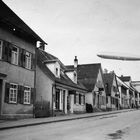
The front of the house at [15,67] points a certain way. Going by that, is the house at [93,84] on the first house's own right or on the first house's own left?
on the first house's own left

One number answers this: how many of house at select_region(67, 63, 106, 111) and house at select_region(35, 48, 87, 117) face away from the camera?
0

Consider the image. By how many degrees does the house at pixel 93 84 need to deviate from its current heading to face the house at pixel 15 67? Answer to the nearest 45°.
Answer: approximately 45° to its right

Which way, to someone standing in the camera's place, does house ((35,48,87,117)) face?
facing the viewer and to the right of the viewer

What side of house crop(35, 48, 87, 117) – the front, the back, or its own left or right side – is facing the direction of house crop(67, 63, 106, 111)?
left

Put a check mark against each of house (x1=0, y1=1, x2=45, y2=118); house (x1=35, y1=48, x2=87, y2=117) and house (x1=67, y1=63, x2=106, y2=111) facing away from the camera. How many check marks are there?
0

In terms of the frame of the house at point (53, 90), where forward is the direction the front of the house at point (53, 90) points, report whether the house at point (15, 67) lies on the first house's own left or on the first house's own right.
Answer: on the first house's own right

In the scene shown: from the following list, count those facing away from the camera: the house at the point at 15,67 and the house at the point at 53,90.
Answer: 0

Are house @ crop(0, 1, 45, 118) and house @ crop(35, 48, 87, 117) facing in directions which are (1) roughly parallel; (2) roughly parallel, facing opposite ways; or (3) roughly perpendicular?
roughly parallel

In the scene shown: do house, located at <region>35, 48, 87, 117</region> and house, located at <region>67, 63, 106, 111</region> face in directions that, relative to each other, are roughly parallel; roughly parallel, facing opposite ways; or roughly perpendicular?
roughly parallel

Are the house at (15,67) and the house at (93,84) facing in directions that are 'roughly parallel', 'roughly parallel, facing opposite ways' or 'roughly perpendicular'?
roughly parallel

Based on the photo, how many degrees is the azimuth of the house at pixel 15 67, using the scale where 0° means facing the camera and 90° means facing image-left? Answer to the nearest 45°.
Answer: approximately 315°

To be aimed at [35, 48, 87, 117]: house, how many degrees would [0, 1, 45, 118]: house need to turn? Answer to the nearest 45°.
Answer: approximately 90° to its left

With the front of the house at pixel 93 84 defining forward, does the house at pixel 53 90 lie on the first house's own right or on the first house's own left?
on the first house's own right
